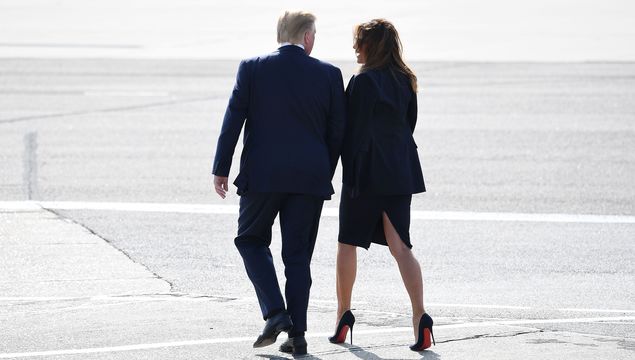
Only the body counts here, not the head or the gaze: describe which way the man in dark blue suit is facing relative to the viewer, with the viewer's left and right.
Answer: facing away from the viewer

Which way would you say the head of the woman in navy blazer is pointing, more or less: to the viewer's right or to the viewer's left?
to the viewer's left
